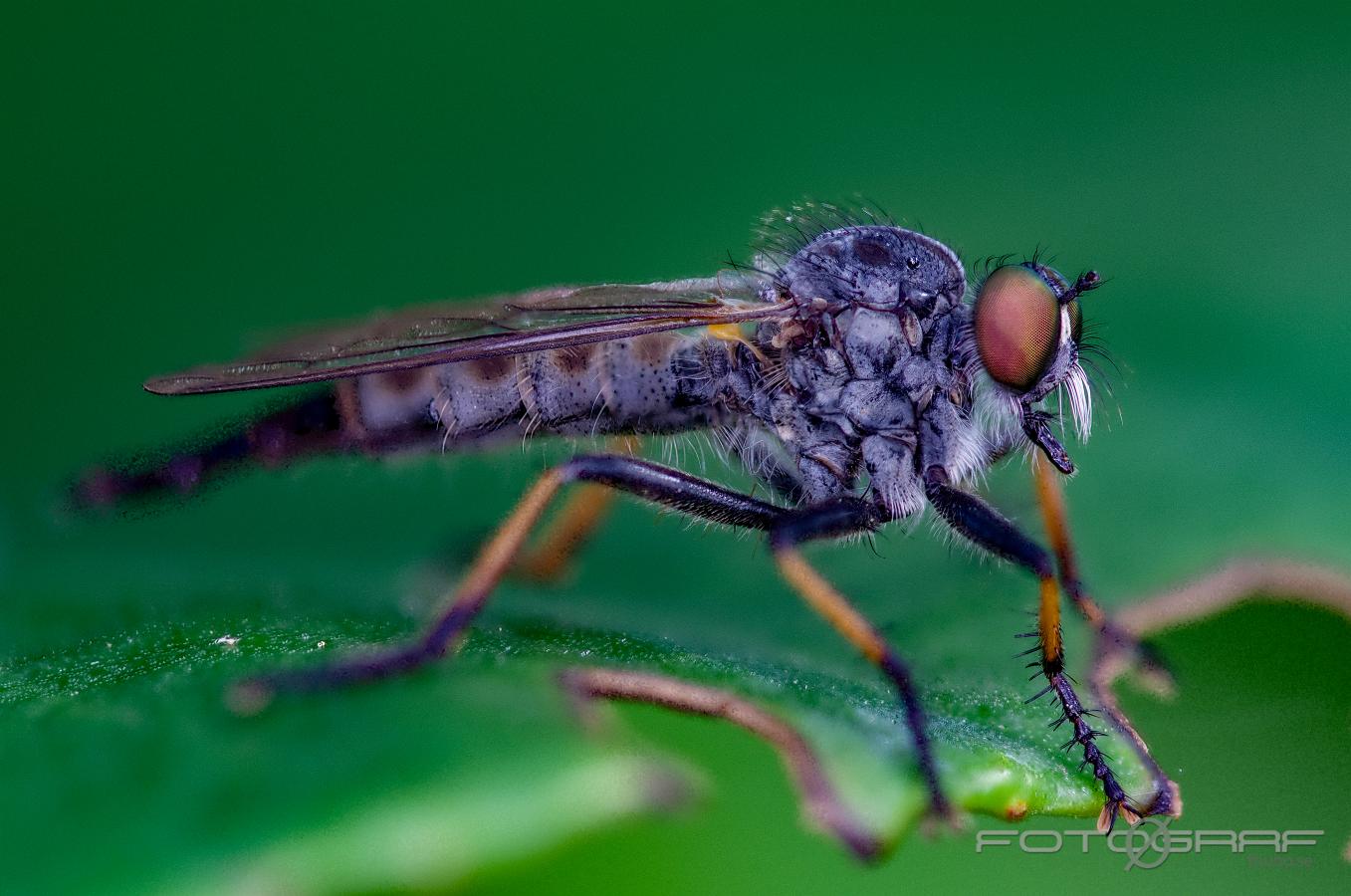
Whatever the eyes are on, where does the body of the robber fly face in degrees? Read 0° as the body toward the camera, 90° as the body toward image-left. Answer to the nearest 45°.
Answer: approximately 270°
